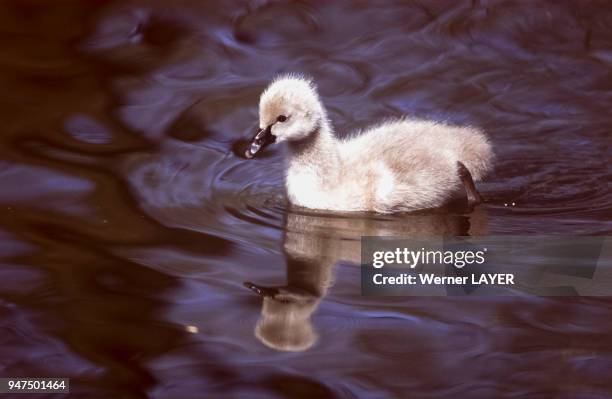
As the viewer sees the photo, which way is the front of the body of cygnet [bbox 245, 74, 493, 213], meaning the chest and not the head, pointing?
to the viewer's left
